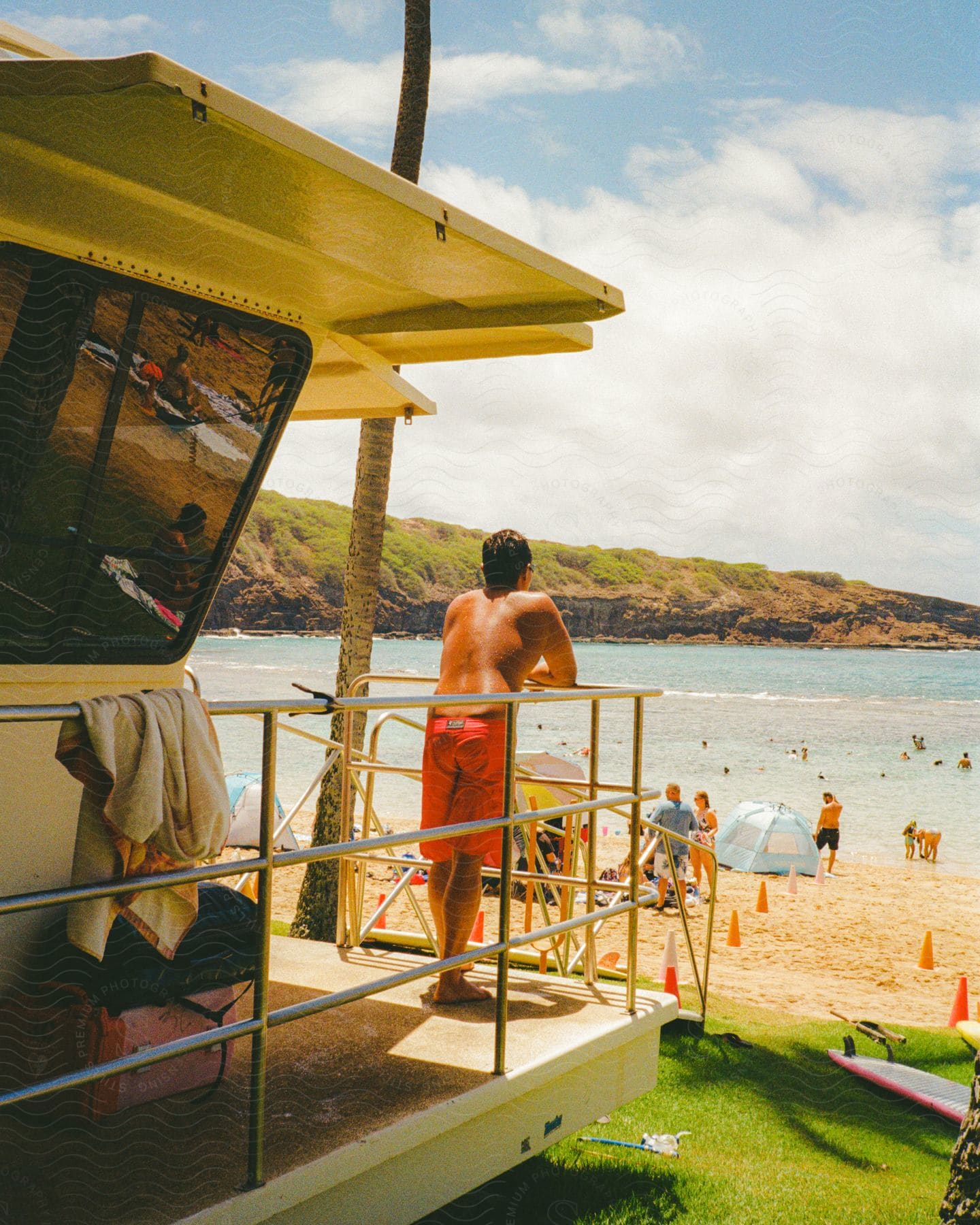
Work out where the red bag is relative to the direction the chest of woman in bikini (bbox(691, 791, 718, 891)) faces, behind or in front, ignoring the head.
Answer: in front

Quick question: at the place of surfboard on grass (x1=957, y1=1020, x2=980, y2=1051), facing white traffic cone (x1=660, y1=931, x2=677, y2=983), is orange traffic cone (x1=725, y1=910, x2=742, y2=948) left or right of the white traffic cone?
right

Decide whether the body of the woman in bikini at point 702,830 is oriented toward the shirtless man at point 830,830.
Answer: no

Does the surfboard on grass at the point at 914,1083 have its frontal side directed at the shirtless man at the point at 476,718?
no

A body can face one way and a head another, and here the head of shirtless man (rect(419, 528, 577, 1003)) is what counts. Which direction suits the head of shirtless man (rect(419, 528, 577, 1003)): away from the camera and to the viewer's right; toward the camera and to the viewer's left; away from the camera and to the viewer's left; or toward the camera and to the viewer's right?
away from the camera and to the viewer's right

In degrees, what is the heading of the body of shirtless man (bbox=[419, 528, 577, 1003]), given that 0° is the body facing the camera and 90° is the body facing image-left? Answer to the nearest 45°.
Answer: approximately 225°

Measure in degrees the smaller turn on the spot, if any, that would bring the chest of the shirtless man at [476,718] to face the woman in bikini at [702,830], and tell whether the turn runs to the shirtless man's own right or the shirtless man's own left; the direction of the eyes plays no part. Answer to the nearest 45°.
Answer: approximately 45° to the shirtless man's own left

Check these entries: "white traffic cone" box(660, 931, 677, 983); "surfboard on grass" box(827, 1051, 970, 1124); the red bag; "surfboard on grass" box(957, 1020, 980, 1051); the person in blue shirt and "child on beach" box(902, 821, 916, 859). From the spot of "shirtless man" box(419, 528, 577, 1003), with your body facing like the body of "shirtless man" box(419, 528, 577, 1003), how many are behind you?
1

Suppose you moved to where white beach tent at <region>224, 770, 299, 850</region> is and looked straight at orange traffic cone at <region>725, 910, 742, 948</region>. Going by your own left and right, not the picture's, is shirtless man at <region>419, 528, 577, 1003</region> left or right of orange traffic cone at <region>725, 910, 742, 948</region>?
right

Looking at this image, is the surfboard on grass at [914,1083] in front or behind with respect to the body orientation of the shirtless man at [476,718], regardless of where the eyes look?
in front

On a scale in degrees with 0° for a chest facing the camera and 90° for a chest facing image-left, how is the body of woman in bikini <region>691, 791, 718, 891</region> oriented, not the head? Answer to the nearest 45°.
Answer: approximately 45°
